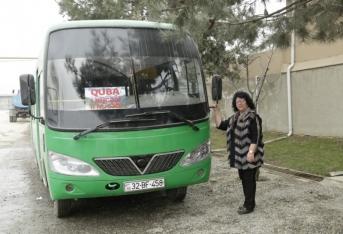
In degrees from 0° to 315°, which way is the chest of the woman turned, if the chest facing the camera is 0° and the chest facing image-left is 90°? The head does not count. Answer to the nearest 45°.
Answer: approximately 45°

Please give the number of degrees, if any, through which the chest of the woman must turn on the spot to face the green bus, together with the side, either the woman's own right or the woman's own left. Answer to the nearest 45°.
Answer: approximately 45° to the woman's own right

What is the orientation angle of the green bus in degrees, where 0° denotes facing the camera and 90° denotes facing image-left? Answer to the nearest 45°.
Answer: approximately 315°
